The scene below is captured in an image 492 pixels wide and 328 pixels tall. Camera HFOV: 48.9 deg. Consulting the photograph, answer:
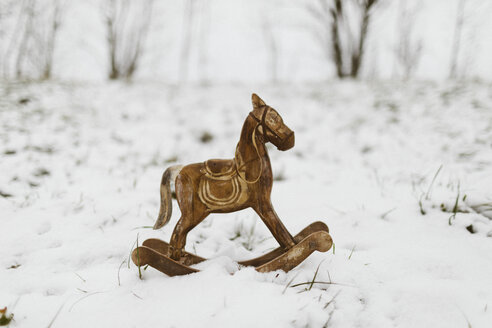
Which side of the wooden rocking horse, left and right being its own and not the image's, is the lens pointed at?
right
